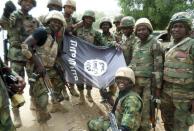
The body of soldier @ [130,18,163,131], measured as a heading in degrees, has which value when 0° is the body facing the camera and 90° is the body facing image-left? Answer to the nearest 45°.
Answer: approximately 45°

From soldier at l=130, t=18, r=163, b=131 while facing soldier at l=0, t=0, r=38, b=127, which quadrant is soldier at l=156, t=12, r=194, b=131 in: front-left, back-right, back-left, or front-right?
back-left

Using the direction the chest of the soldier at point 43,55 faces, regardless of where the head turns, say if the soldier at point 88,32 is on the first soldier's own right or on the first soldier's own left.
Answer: on the first soldier's own left

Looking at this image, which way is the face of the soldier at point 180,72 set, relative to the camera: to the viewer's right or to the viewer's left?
to the viewer's left

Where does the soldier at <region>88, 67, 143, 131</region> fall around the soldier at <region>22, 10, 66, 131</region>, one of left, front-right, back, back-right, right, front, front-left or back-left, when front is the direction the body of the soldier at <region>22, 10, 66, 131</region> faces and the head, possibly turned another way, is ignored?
front

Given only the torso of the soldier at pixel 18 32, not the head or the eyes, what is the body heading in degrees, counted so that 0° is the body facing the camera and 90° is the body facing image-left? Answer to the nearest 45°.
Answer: approximately 315°

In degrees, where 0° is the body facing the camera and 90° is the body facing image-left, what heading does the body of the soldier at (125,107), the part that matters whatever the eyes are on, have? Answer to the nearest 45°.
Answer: approximately 45°

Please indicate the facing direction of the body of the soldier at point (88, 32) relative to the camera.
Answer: toward the camera
